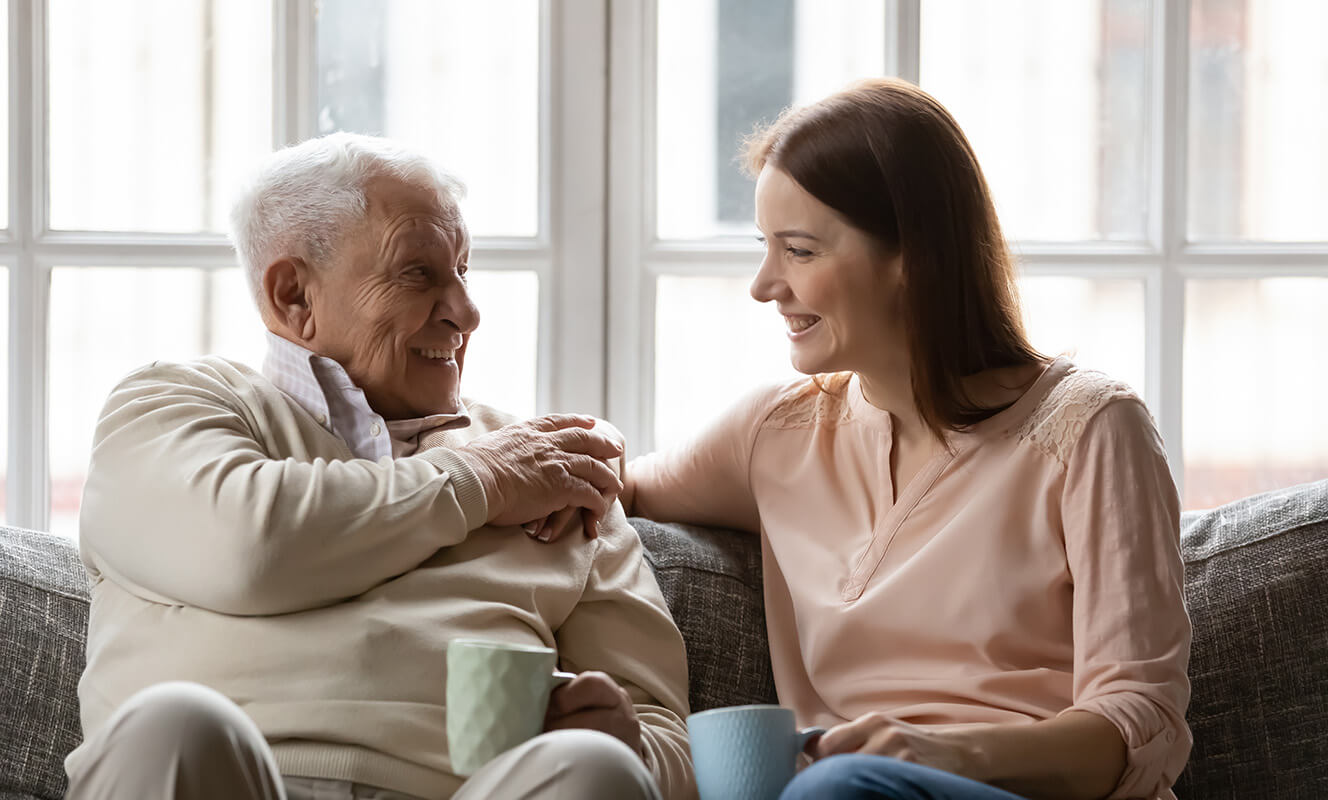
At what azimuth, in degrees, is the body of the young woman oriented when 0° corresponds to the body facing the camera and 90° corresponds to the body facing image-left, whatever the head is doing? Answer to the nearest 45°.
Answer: approximately 45°

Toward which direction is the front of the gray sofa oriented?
toward the camera

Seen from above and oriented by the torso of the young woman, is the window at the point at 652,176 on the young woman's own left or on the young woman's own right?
on the young woman's own right

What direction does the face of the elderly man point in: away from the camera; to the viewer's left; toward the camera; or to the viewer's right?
to the viewer's right

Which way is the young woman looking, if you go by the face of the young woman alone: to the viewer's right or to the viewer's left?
to the viewer's left
